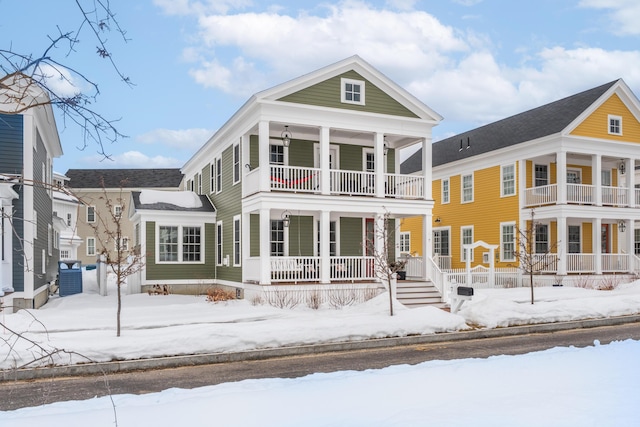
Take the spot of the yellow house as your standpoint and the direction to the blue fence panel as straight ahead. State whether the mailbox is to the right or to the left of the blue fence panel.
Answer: left

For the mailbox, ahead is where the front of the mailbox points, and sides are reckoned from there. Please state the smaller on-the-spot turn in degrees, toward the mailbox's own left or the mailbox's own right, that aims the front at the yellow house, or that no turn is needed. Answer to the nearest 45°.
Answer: approximately 135° to the mailbox's own left

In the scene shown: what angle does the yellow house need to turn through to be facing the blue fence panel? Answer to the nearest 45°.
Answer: approximately 90° to its right

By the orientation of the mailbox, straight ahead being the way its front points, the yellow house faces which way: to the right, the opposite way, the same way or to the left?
the same way

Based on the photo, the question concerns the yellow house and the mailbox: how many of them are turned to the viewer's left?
0

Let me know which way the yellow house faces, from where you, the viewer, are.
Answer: facing the viewer and to the right of the viewer

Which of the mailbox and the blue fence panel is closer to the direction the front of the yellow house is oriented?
the mailbox

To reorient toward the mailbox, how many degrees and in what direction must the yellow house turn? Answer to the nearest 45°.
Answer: approximately 45° to its right

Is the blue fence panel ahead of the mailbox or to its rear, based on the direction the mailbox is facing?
to the rear
